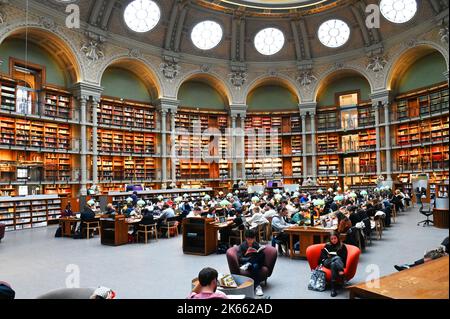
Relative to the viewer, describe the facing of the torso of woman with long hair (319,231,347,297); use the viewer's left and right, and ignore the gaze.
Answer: facing the viewer

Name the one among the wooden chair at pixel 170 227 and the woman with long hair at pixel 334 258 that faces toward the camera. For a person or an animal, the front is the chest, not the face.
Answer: the woman with long hair

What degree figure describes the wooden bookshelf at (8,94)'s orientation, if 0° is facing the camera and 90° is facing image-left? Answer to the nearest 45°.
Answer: approximately 315°

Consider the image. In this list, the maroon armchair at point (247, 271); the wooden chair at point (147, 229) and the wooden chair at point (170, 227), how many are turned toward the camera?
1

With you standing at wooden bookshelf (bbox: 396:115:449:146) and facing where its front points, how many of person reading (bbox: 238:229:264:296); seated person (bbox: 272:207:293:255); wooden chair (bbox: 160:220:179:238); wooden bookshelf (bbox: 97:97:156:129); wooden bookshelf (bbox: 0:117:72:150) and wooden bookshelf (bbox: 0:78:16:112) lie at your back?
0

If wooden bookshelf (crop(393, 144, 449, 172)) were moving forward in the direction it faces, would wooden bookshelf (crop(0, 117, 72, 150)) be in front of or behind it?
in front

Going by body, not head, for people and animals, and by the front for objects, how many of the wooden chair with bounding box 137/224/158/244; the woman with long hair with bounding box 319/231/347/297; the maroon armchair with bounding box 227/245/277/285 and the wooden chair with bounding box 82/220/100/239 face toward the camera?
2

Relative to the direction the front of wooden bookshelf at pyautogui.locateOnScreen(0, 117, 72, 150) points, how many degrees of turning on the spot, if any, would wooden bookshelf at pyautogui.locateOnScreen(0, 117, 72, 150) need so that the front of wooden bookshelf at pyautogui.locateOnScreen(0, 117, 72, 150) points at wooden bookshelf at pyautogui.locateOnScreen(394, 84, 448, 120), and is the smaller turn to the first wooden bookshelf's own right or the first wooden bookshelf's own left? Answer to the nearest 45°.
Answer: approximately 45° to the first wooden bookshelf's own left

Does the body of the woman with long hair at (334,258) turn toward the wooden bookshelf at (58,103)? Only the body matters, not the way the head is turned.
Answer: no

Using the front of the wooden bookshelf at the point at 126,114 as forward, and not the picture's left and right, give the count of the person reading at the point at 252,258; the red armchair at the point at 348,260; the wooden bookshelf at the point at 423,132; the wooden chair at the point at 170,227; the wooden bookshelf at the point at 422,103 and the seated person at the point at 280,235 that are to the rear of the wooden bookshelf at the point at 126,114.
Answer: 0

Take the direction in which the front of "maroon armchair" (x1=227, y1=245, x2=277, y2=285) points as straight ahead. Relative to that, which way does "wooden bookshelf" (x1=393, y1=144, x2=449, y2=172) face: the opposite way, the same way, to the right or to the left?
to the right

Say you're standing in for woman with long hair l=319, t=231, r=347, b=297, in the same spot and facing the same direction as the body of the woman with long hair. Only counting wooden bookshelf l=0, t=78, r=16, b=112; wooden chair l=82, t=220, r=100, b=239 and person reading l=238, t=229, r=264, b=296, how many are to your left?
0

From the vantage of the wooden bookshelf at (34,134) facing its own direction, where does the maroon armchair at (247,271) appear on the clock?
The maroon armchair is roughly at 1 o'clock from the wooden bookshelf.

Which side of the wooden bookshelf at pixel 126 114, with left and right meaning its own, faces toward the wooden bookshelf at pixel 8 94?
right

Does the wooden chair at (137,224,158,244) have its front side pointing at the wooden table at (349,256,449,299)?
no

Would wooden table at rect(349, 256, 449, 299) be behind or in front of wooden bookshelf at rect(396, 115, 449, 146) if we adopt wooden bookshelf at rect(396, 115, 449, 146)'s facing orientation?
in front

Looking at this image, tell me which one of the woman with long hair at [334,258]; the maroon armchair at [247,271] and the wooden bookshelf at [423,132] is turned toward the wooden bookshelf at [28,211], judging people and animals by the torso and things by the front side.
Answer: the wooden bookshelf at [423,132]

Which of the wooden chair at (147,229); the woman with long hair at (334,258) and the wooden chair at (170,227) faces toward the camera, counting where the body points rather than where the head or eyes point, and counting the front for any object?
the woman with long hair

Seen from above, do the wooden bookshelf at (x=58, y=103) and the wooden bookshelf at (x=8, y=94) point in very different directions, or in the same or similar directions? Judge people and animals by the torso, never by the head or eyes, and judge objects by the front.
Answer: same or similar directions

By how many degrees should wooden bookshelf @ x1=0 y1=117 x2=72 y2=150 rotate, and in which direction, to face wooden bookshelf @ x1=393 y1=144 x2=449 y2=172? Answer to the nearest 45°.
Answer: approximately 45° to its left
